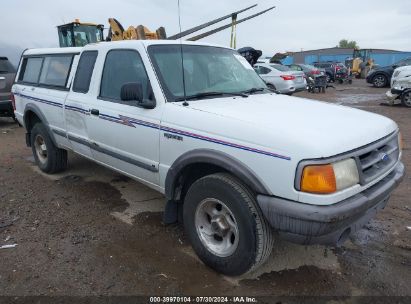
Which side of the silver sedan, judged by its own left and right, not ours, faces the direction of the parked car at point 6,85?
left

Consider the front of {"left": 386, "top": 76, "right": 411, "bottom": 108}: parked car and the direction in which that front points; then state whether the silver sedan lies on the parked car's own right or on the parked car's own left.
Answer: on the parked car's own right

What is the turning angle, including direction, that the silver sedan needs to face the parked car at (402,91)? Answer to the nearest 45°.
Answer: approximately 180°

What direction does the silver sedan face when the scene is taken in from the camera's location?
facing away from the viewer and to the left of the viewer

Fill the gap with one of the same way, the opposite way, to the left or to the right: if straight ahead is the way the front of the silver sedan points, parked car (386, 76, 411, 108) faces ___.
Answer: to the left

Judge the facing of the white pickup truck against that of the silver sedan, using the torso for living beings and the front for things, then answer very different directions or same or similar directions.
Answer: very different directions

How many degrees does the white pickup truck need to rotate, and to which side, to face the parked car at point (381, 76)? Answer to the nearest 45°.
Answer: approximately 90° to its left

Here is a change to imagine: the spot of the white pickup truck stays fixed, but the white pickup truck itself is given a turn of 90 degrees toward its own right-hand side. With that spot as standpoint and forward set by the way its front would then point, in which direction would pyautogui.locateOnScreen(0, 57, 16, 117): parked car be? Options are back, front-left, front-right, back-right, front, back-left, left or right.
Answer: right

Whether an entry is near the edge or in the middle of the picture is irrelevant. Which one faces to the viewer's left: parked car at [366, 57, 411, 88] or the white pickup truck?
the parked car

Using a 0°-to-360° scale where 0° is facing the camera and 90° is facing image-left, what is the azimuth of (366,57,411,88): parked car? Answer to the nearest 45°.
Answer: approximately 90°

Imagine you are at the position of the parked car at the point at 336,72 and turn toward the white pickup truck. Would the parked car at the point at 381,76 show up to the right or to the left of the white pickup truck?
left

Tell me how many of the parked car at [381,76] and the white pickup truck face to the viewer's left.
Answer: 1

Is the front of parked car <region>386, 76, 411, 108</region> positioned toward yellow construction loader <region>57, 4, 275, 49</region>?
yes

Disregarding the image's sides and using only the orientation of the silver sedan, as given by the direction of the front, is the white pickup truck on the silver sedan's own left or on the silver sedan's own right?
on the silver sedan's own left

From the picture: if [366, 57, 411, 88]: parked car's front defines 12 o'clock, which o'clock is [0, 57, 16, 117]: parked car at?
[0, 57, 16, 117]: parked car is roughly at 10 o'clock from [366, 57, 411, 88]: parked car.

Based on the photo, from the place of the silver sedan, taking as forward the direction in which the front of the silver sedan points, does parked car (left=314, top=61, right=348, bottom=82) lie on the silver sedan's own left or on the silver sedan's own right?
on the silver sedan's own right
